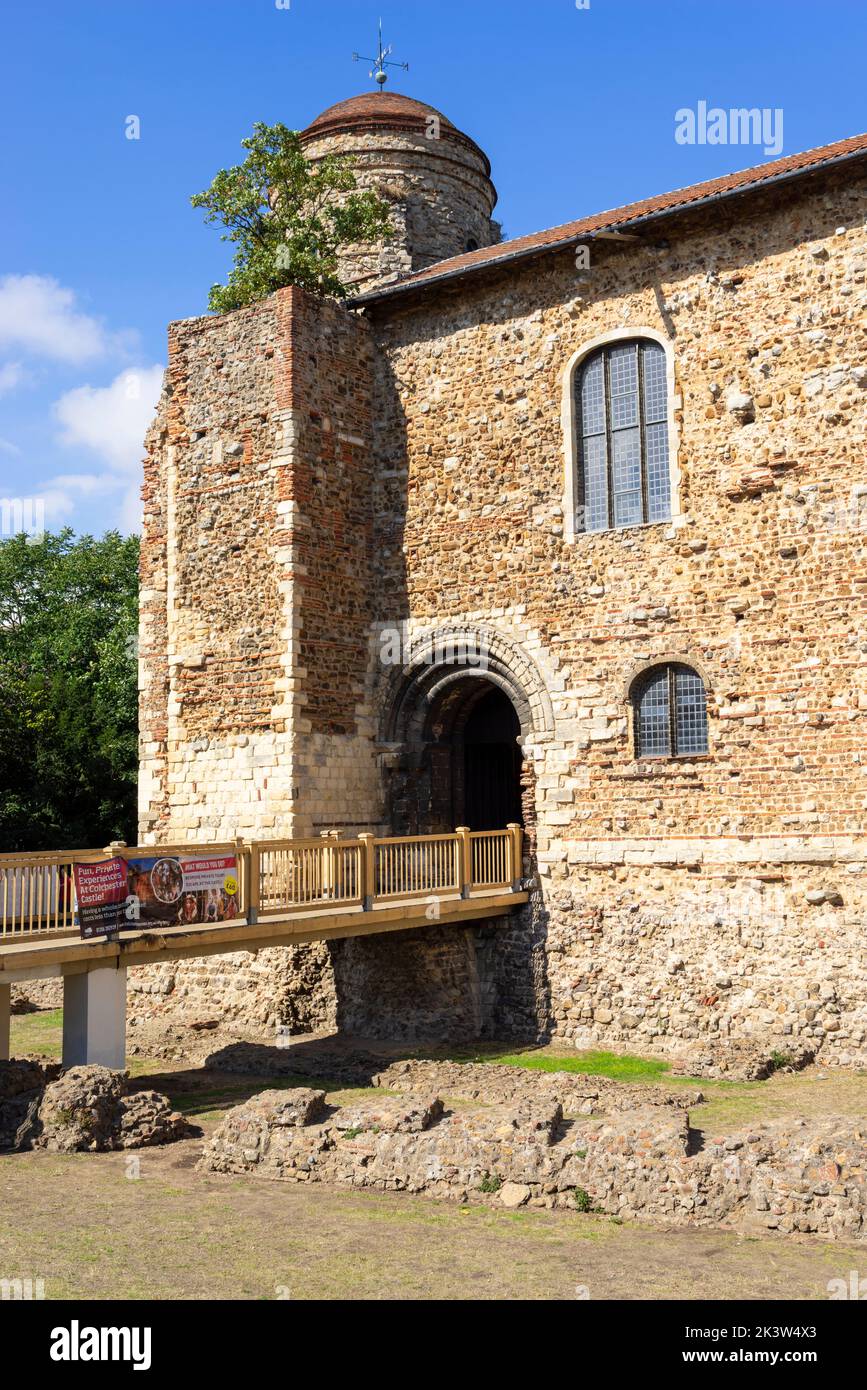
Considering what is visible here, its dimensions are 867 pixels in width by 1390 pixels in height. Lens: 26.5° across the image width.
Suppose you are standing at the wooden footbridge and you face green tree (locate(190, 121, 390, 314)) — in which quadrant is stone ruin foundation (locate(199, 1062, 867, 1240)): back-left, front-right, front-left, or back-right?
back-right

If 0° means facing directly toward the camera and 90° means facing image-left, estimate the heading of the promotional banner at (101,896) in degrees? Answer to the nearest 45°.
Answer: approximately 0°

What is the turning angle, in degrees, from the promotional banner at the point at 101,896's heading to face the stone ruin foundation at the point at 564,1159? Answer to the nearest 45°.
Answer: approximately 45° to its left

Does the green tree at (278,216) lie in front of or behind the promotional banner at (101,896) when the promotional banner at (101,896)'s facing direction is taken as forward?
behind

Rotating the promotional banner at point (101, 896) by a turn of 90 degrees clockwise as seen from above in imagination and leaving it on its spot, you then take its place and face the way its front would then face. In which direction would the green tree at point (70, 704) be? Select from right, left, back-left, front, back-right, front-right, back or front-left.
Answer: right

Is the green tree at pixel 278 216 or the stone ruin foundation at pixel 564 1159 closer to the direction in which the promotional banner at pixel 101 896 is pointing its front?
the stone ruin foundation
